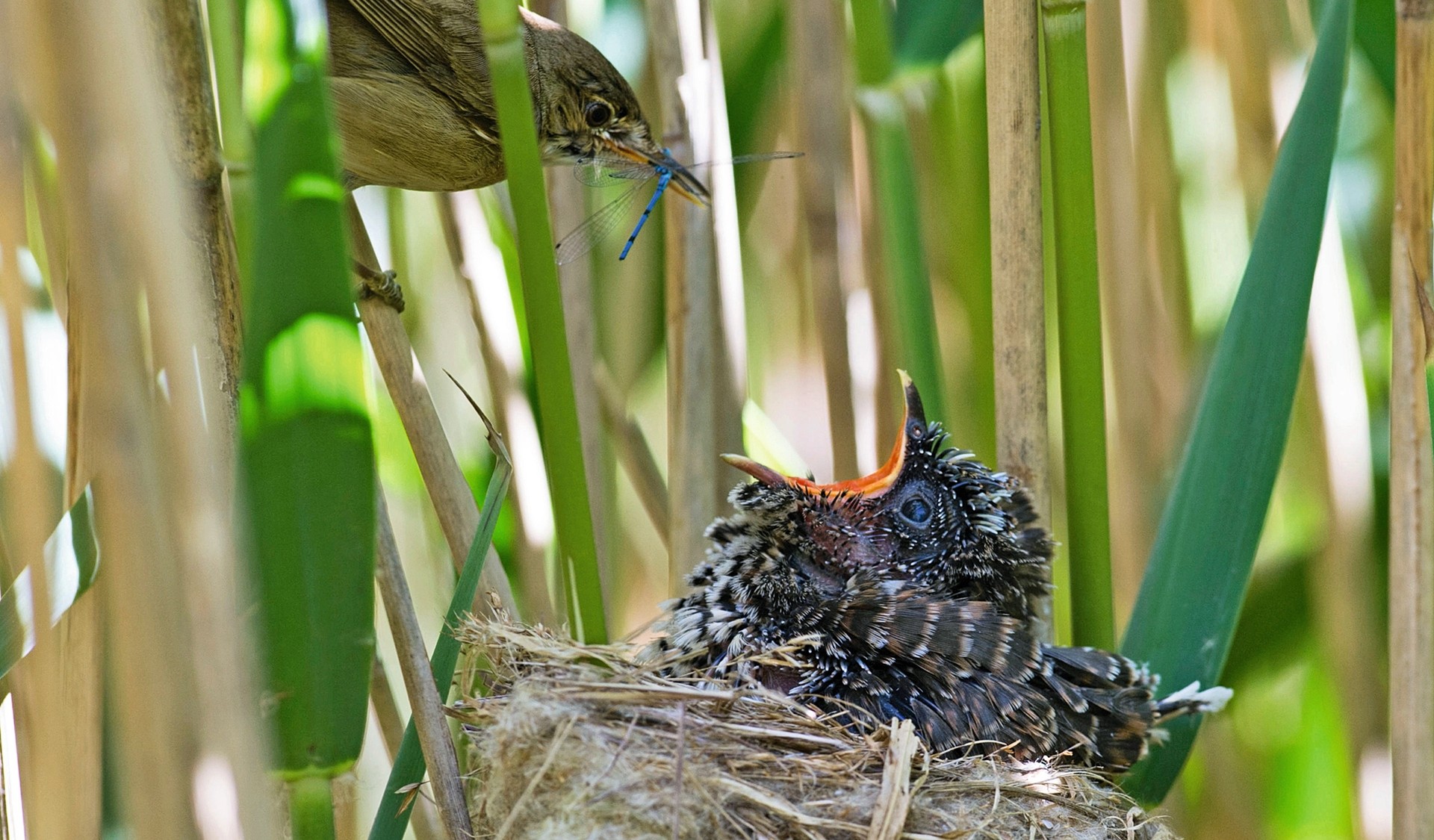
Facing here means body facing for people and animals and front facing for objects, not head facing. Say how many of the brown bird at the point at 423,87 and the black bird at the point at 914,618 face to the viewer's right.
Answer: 1

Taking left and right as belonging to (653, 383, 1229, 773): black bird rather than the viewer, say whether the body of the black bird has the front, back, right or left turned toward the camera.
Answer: left

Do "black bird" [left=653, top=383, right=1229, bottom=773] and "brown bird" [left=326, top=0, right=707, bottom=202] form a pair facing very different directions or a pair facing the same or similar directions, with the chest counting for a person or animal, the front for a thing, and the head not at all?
very different directions

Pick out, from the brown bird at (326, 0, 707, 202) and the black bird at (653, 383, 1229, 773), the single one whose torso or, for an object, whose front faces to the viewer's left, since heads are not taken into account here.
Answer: the black bird at (653, 383, 1229, 773)

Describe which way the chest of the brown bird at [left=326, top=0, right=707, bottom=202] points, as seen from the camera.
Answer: to the viewer's right

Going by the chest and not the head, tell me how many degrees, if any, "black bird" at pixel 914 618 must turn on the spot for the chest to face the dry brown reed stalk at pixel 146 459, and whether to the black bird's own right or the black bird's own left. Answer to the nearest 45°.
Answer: approximately 45° to the black bird's own left
